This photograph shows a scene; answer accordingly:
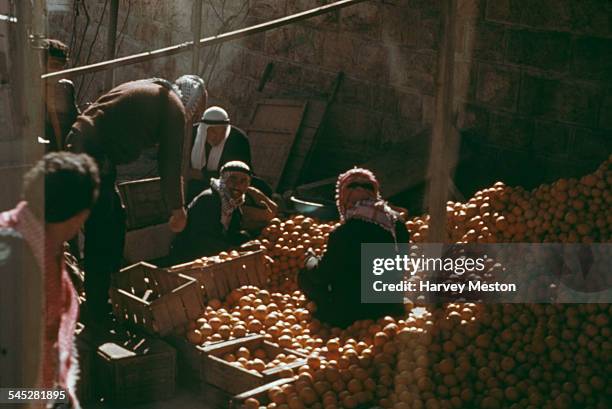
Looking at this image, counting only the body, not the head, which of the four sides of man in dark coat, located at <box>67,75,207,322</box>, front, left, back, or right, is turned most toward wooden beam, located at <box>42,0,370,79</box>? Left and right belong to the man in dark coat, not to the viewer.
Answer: left

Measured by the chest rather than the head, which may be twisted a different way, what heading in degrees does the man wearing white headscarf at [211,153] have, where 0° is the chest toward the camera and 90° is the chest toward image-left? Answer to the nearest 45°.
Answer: approximately 0°

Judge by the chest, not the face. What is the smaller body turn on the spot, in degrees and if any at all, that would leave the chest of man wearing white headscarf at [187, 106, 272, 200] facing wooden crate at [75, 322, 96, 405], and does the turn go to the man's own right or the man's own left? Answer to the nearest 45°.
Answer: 0° — they already face it

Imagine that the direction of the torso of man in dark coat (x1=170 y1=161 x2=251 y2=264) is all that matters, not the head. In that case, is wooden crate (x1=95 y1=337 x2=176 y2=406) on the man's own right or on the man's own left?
on the man's own right

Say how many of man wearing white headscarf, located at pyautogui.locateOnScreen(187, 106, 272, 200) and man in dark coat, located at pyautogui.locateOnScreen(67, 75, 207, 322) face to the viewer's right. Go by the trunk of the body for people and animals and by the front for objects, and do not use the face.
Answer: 1

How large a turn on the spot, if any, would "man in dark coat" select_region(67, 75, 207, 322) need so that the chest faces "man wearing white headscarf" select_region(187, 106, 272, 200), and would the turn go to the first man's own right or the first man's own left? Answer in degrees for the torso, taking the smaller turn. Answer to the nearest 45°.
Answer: approximately 90° to the first man's own left

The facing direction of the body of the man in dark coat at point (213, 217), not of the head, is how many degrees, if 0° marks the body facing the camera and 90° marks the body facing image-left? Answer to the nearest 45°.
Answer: approximately 315°

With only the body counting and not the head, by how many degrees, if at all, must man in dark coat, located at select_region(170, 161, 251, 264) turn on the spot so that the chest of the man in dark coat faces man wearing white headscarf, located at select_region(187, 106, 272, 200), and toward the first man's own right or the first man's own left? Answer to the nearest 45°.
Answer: approximately 135° to the first man's own left

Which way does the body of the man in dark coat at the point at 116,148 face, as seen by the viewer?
to the viewer's right
